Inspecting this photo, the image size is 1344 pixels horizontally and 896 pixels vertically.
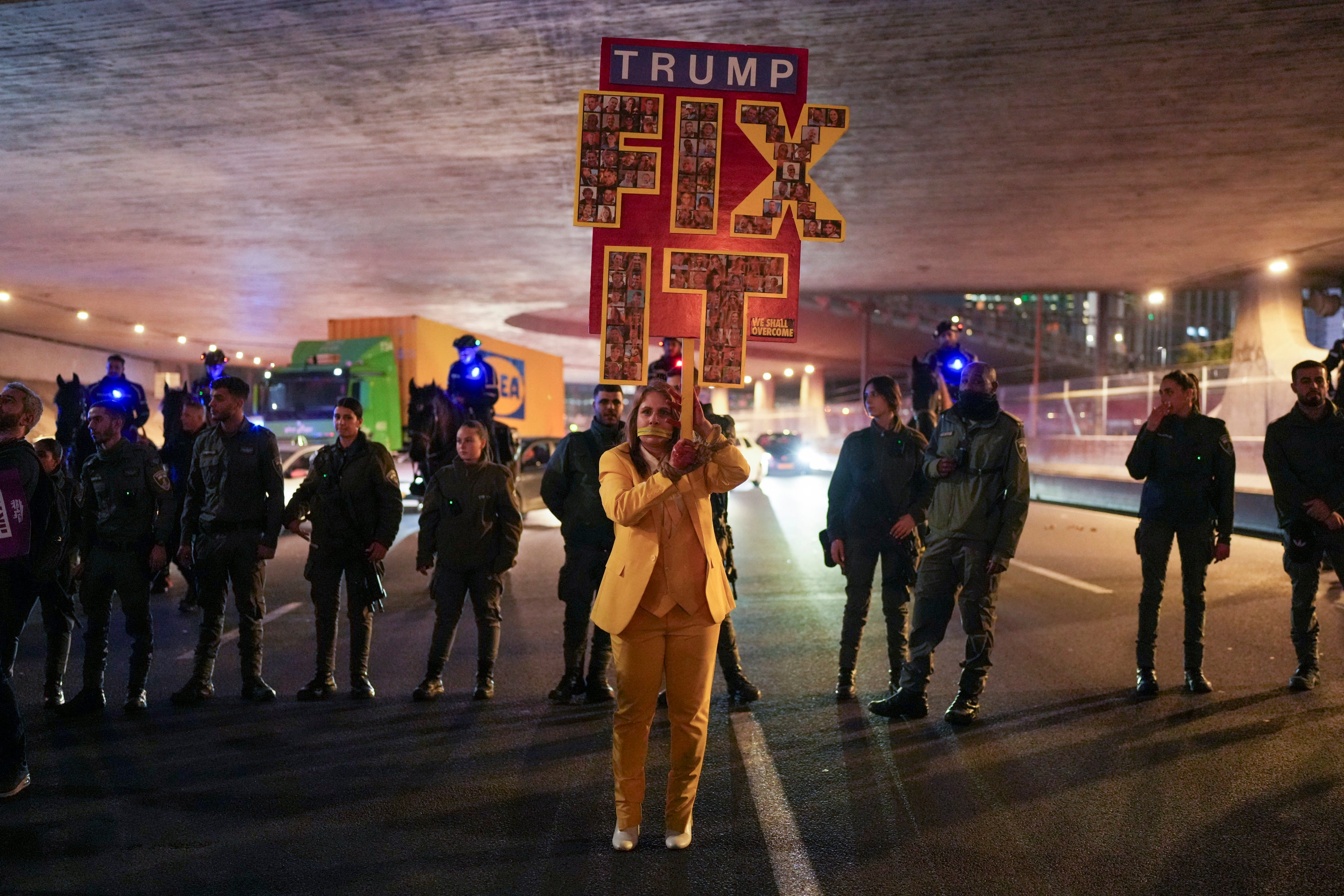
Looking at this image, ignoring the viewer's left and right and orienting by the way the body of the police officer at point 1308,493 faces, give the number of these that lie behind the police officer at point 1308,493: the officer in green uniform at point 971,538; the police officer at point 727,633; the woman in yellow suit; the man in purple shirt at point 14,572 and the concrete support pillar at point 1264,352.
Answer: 1

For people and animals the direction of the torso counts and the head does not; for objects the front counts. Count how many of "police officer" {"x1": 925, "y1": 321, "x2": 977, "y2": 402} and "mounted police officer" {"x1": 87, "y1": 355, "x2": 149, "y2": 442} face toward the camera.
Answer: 2

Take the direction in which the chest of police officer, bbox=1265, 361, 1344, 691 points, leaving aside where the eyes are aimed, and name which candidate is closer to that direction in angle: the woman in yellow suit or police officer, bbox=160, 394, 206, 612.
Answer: the woman in yellow suit

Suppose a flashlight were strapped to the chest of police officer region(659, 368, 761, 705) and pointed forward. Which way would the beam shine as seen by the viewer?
toward the camera

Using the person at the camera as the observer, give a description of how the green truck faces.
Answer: facing the viewer and to the left of the viewer

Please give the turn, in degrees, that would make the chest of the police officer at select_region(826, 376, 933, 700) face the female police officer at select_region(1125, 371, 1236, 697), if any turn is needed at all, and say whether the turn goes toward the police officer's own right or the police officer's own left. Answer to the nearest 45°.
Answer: approximately 90° to the police officer's own left

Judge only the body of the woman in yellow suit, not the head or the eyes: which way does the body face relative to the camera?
toward the camera

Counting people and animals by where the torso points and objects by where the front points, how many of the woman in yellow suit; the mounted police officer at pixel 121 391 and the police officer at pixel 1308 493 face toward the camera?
3

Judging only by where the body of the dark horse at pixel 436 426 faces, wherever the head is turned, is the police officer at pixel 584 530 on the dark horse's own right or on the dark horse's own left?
on the dark horse's own left

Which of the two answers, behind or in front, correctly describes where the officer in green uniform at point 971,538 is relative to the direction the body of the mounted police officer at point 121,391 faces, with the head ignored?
in front

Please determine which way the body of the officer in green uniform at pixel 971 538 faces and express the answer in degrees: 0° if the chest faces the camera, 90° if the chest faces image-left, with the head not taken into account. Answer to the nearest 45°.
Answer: approximately 45°
